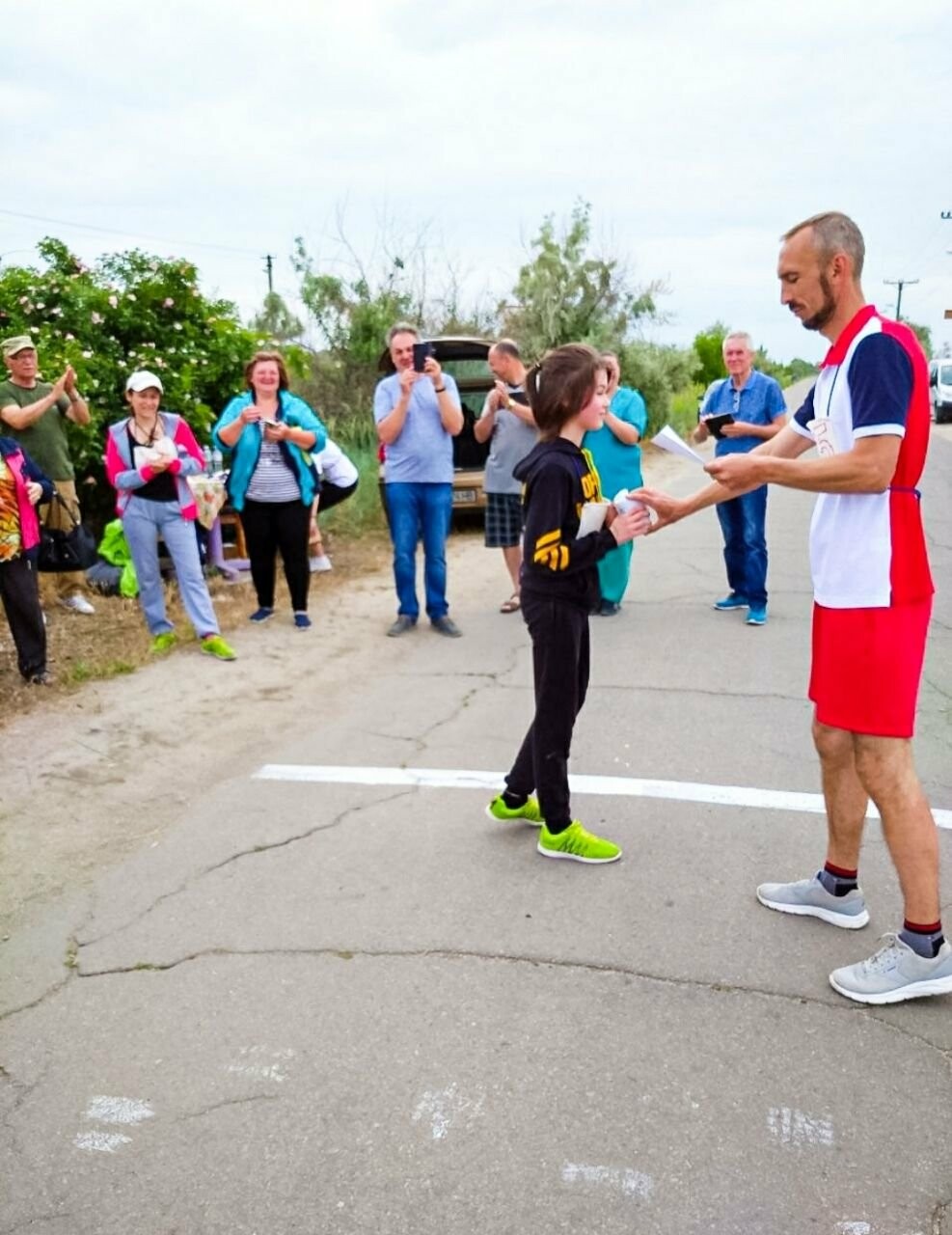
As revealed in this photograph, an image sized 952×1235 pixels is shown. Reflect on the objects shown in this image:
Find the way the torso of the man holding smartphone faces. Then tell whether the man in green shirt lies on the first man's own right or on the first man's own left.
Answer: on the first man's own right

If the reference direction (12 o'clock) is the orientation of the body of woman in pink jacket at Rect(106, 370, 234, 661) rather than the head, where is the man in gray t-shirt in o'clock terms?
The man in gray t-shirt is roughly at 9 o'clock from the woman in pink jacket.

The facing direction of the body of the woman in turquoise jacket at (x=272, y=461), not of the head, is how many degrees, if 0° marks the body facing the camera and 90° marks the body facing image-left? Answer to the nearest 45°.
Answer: approximately 0°

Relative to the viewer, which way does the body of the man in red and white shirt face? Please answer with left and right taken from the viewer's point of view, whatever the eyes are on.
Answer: facing to the left of the viewer

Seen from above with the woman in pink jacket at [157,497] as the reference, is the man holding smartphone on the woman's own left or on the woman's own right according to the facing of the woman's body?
on the woman's own left

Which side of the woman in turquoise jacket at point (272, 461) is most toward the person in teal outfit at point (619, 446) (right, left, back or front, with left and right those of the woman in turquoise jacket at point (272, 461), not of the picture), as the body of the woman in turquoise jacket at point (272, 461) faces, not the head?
left

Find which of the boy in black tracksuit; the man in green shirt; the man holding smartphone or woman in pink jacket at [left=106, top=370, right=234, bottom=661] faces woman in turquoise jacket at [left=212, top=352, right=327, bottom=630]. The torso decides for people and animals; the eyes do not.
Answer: the man in green shirt

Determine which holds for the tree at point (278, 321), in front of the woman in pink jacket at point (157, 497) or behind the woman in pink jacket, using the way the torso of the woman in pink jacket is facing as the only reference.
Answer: behind

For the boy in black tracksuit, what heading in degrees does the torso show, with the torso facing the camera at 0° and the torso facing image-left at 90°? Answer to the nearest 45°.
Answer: approximately 270°

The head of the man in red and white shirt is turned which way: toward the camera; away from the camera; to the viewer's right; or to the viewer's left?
to the viewer's left

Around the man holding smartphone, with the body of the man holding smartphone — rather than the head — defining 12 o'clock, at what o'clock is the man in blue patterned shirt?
The man in blue patterned shirt is roughly at 9 o'clock from the man holding smartphone.

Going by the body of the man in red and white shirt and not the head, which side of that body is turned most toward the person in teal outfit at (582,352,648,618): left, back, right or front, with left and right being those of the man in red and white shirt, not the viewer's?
right
